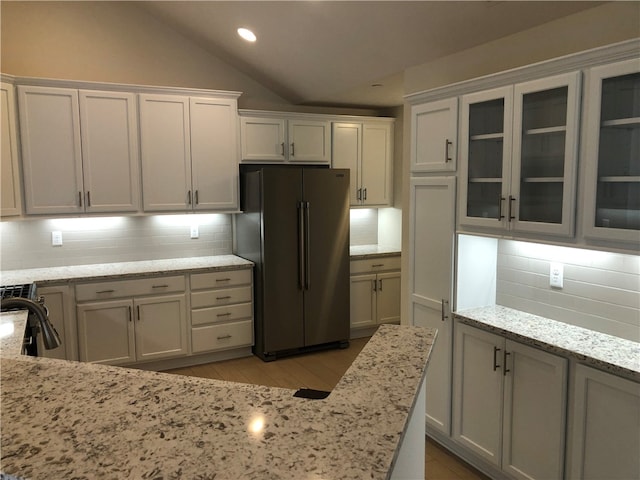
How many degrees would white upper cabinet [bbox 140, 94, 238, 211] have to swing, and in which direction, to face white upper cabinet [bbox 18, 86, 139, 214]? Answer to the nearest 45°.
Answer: approximately 90° to its right

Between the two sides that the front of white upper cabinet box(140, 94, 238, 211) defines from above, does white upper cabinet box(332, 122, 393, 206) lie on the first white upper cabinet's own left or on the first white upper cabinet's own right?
on the first white upper cabinet's own left

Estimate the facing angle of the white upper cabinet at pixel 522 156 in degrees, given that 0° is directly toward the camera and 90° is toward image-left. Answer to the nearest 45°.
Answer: approximately 45°

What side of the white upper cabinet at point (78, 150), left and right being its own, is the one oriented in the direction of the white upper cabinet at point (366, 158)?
left

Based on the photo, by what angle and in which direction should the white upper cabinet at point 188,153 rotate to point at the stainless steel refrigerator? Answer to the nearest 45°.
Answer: approximately 90° to its left

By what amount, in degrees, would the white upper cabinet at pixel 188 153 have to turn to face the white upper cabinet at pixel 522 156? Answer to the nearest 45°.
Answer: approximately 45° to its left

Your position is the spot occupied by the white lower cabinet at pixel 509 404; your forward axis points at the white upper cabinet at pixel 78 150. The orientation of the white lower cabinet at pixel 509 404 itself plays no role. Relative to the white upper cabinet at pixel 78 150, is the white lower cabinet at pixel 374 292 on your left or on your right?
right

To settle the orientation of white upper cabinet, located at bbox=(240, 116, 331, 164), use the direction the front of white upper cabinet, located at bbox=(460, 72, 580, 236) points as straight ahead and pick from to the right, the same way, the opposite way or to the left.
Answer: to the left

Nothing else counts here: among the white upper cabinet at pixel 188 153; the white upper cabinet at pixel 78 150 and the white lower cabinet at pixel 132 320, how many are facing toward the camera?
3

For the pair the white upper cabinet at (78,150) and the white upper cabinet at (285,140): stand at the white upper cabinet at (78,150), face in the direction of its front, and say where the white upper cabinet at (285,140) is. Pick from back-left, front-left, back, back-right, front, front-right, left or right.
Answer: left

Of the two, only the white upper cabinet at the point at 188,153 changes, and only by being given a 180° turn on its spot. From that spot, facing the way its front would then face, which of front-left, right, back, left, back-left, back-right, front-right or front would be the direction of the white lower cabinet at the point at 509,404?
back-right

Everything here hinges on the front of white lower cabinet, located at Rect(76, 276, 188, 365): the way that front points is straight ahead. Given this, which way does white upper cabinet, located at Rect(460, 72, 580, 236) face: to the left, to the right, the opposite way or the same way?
to the right

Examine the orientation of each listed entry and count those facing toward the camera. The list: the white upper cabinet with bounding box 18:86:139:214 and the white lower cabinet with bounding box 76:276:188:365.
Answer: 2
